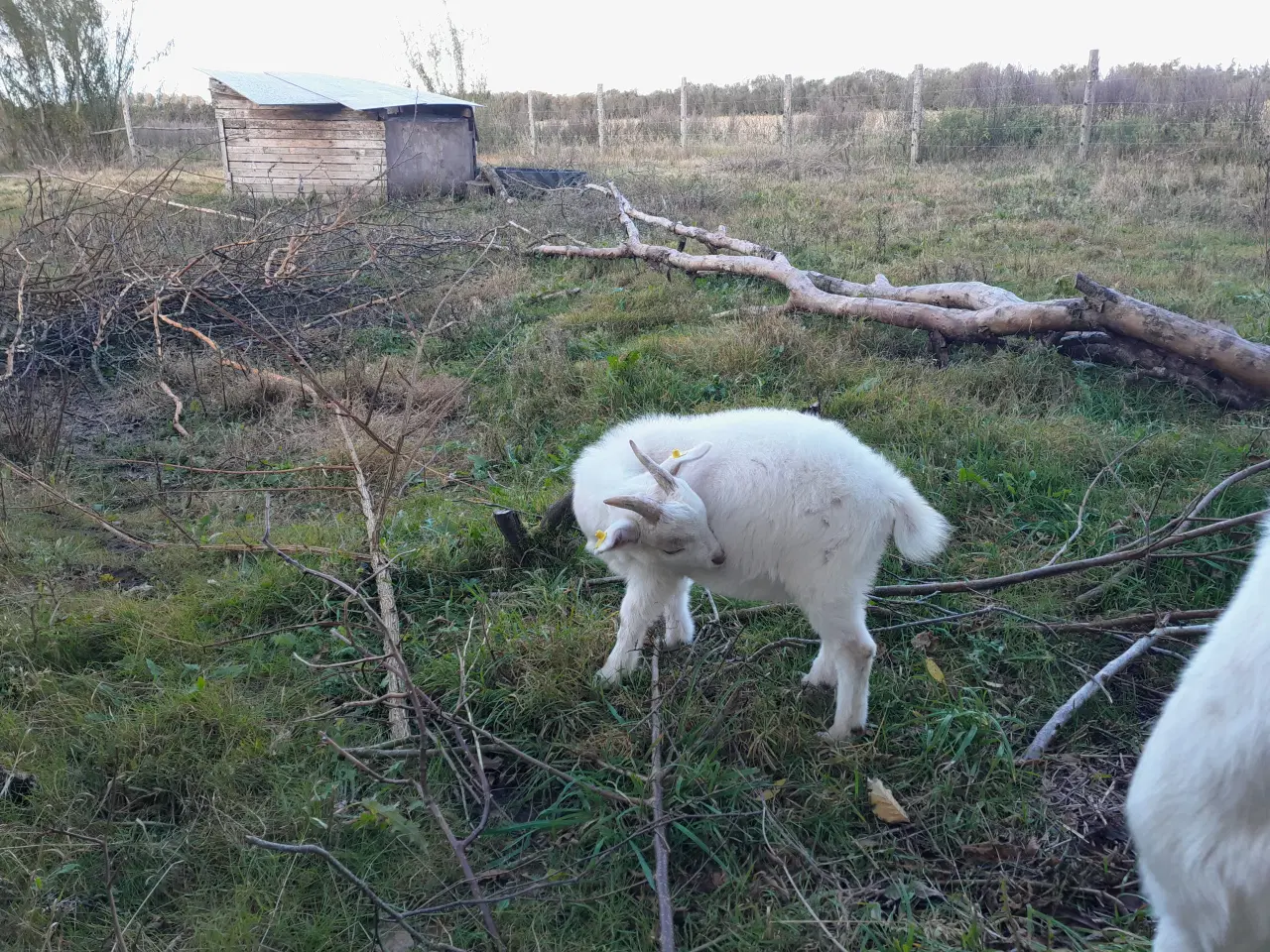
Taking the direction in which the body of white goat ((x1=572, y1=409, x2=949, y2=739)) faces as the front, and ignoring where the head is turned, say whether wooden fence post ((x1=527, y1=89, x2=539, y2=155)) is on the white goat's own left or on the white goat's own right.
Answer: on the white goat's own right

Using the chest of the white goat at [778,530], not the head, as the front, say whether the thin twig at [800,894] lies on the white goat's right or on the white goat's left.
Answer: on the white goat's left

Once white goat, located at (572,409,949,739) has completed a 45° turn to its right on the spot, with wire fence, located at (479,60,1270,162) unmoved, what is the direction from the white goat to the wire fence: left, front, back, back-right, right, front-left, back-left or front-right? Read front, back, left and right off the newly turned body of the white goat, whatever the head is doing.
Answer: front-right

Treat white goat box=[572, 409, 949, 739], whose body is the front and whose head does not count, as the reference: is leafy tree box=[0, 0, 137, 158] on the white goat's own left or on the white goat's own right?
on the white goat's own right

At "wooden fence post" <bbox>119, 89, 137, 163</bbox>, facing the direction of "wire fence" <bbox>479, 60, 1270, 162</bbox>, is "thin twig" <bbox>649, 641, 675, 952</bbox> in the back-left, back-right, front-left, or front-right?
front-right

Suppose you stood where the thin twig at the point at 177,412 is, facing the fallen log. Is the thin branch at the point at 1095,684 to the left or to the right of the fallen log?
right

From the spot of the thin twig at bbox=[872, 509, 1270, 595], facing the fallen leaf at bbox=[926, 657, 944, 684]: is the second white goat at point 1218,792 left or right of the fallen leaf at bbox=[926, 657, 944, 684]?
left

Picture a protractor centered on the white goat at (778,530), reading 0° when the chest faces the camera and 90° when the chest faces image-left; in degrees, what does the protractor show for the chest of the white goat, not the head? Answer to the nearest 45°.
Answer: approximately 90°

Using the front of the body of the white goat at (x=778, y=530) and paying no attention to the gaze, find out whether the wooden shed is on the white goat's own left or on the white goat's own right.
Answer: on the white goat's own right

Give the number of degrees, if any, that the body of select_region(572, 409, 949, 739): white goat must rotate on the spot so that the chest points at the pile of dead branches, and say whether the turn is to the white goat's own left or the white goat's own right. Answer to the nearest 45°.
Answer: approximately 45° to the white goat's own right

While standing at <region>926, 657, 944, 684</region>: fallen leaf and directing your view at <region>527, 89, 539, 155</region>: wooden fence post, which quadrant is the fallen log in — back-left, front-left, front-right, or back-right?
front-right

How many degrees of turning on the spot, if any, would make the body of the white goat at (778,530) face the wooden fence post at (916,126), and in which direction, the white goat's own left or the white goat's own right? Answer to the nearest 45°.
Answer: approximately 90° to the white goat's own right

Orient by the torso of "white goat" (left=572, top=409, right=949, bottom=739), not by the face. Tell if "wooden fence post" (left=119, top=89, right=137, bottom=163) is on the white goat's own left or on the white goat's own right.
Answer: on the white goat's own right

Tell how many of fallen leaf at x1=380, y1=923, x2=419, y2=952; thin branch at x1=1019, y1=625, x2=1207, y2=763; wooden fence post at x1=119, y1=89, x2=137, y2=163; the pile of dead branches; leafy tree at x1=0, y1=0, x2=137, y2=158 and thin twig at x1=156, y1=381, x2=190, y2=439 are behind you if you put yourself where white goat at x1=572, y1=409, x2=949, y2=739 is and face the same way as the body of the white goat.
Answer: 1

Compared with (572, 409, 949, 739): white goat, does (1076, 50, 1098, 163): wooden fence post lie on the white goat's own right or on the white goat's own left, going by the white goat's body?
on the white goat's own right

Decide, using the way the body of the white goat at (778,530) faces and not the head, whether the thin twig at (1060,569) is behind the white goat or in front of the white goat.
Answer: behind
